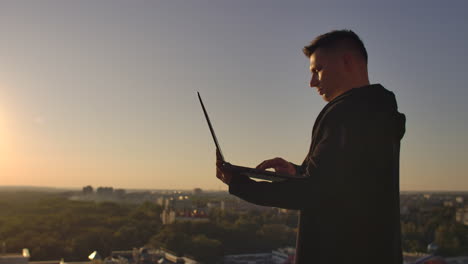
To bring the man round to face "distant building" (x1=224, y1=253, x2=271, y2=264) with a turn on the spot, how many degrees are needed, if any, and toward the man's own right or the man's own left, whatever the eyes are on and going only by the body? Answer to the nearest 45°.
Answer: approximately 90° to the man's own right

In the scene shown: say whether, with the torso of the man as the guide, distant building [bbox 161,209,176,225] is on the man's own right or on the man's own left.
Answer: on the man's own right

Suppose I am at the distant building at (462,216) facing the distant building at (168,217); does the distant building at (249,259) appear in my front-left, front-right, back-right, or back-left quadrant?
front-left

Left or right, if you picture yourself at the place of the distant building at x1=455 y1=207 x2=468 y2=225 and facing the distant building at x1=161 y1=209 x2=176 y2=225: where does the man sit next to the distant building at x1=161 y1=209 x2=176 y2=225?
left

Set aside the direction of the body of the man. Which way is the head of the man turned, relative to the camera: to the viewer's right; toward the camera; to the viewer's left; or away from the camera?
to the viewer's left

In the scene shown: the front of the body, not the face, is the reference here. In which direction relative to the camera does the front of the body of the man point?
to the viewer's left

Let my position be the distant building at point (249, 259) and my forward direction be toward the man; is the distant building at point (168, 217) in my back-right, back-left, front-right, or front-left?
back-right

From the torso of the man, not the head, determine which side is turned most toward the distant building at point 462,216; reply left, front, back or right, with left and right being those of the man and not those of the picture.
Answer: right
